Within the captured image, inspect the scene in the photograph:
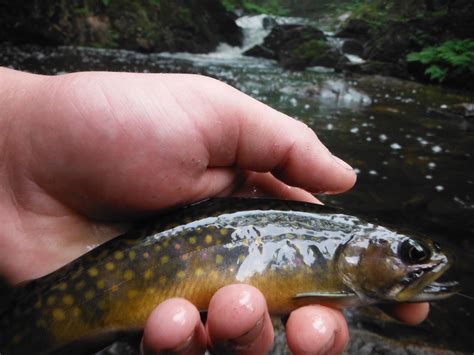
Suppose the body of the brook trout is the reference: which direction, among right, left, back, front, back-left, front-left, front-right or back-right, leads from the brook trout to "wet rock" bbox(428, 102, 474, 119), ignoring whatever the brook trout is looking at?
front-left

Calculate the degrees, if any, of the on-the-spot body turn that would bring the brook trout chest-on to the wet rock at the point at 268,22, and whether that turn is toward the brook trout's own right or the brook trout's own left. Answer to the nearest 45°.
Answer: approximately 90° to the brook trout's own left

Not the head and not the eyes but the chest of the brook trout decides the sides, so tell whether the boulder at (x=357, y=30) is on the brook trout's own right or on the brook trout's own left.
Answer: on the brook trout's own left

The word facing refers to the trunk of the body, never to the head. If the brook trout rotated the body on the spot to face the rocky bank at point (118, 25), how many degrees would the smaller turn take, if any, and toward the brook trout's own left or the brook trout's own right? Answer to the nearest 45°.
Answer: approximately 90° to the brook trout's own left

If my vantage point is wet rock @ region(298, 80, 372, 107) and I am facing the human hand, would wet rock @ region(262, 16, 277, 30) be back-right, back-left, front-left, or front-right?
back-right

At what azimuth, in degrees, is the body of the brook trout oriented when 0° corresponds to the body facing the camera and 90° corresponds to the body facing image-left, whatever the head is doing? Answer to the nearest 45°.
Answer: approximately 270°

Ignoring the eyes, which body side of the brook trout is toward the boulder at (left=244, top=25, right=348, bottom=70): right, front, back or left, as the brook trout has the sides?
left
